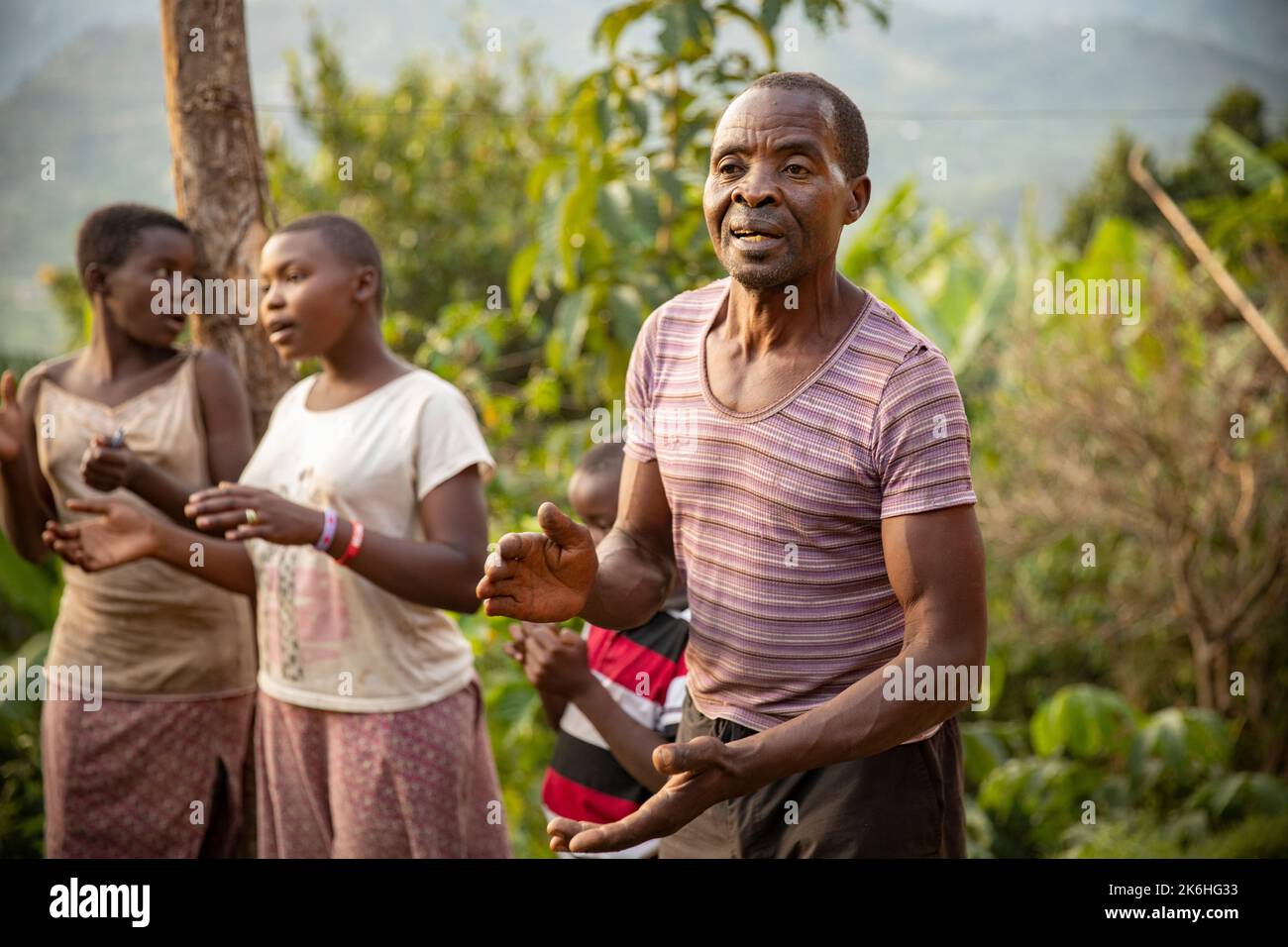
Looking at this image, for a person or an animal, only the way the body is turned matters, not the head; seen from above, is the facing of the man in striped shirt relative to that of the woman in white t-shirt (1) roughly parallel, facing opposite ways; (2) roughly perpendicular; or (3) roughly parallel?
roughly parallel

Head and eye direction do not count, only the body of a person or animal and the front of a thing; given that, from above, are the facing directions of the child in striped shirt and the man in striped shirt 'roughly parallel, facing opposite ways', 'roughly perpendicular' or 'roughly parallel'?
roughly parallel

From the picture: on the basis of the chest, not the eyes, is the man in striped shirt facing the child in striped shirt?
no

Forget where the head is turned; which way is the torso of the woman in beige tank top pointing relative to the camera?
toward the camera

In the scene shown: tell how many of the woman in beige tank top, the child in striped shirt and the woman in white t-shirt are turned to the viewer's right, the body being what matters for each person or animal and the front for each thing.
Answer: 0

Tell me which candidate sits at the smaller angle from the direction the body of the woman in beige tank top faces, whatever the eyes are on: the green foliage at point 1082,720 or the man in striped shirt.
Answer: the man in striped shirt

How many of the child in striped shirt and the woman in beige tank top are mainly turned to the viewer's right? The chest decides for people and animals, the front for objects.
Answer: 0

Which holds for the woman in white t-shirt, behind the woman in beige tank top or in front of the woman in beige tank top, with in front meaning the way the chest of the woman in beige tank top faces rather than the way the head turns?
in front

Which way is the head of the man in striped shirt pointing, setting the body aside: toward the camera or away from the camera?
toward the camera

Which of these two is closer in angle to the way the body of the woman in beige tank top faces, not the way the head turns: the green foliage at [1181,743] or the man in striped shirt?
the man in striped shirt

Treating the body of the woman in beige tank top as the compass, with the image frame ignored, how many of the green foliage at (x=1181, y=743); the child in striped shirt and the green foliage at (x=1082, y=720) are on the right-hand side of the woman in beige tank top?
0

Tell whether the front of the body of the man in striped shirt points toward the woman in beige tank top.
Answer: no

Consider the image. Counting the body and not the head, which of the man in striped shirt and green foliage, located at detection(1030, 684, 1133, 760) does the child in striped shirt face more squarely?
the man in striped shirt

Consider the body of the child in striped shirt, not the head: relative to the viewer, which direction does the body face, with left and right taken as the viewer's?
facing the viewer and to the left of the viewer

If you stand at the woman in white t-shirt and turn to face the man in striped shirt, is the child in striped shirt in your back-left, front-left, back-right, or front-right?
front-left
